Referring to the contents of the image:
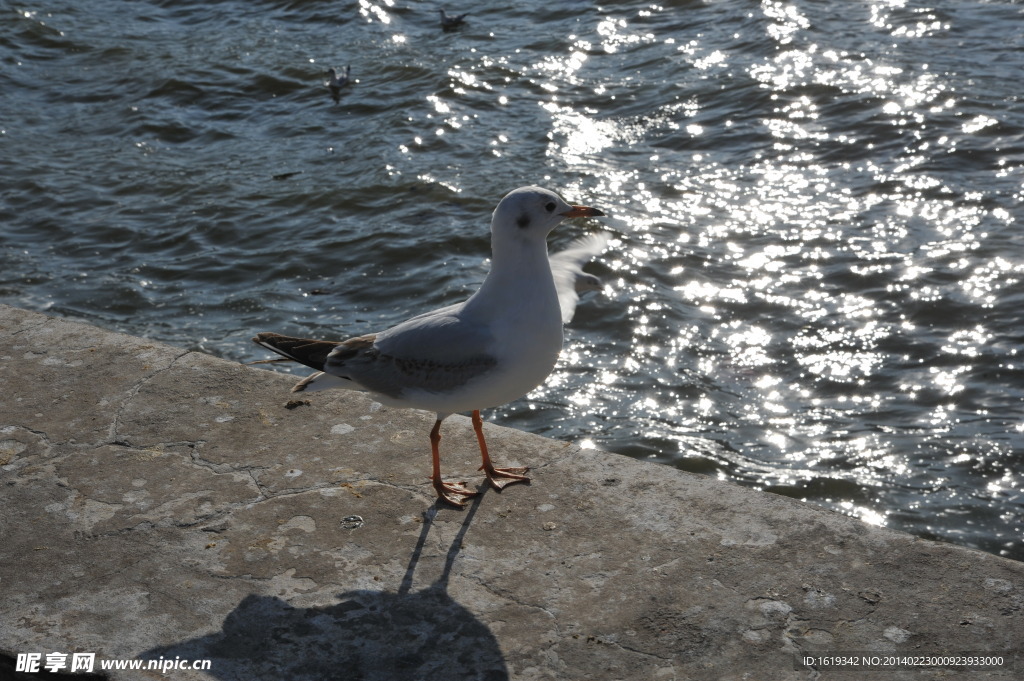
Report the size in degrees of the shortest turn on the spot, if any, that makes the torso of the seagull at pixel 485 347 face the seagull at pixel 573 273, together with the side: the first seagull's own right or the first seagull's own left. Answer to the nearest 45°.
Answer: approximately 45° to the first seagull's own left

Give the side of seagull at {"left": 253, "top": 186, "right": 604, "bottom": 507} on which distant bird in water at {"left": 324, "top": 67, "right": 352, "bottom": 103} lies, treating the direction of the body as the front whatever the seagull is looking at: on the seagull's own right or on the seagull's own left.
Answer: on the seagull's own left

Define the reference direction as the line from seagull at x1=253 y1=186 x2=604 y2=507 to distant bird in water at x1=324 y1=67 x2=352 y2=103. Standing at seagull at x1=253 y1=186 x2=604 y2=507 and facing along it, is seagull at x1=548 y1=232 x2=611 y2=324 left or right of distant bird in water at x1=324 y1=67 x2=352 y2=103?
right

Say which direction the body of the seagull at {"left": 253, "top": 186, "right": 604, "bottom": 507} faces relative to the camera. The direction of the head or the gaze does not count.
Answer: to the viewer's right

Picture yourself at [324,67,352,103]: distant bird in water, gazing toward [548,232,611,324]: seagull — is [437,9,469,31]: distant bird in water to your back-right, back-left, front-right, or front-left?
back-left

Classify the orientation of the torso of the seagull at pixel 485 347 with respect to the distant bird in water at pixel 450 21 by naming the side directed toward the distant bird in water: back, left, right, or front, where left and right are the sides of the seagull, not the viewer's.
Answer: left
